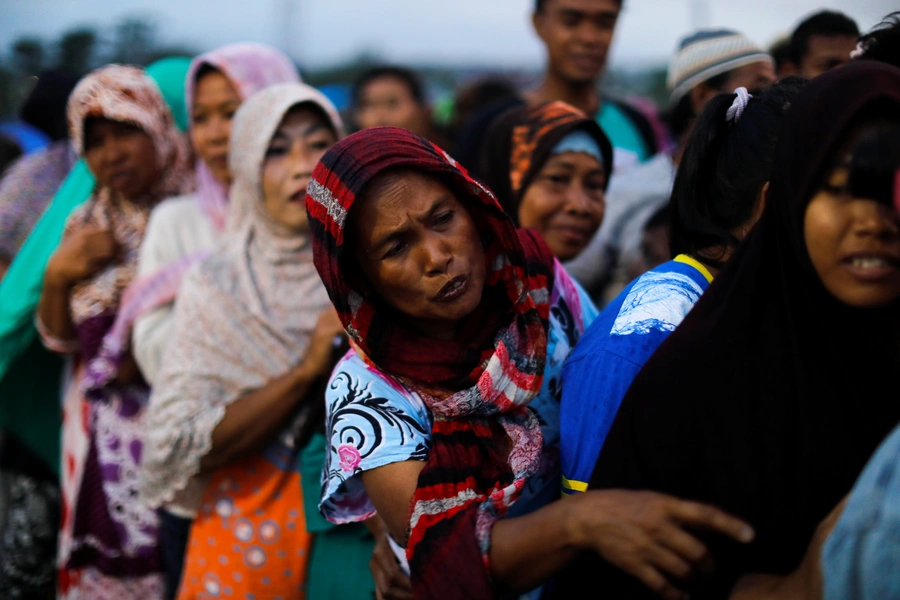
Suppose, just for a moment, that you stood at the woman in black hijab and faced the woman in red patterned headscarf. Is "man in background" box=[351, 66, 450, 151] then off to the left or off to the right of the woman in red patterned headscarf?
right

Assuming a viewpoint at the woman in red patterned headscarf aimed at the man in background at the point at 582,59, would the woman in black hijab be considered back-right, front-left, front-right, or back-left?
back-right

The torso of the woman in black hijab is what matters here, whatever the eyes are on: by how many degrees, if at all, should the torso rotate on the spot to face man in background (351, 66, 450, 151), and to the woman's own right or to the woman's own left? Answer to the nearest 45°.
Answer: approximately 180°

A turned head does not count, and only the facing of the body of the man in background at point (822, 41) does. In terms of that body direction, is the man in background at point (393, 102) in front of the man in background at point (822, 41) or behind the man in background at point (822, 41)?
behind

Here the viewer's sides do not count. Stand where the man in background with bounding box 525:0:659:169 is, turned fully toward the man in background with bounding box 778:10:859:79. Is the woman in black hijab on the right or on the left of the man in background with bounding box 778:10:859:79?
right

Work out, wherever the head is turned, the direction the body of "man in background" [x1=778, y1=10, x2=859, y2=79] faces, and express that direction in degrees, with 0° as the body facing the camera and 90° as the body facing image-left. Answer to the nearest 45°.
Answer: approximately 315°

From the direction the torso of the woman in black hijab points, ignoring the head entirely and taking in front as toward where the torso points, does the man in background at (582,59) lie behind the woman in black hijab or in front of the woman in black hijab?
behind
